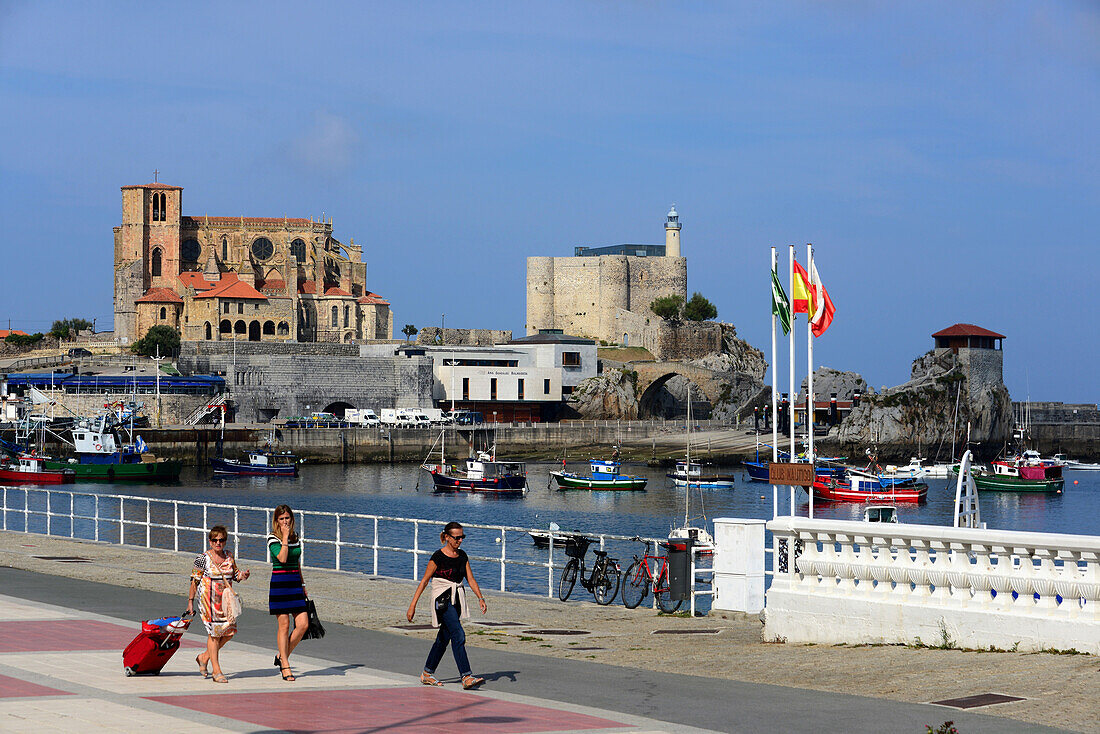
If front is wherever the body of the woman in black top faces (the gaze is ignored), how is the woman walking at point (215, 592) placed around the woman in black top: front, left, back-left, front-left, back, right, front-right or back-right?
back-right

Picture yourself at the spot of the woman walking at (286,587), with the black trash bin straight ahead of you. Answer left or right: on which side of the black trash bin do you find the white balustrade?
right

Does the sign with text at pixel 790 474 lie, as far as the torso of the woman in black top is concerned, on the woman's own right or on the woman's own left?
on the woman's own left

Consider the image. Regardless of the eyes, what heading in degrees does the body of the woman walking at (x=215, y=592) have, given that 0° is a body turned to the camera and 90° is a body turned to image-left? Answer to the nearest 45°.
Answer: approximately 315°

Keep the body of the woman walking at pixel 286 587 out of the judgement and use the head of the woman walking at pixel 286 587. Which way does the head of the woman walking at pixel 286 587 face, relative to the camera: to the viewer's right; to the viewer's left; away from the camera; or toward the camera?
toward the camera

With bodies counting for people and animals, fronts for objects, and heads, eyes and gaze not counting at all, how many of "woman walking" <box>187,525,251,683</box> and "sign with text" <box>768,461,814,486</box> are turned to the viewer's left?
0

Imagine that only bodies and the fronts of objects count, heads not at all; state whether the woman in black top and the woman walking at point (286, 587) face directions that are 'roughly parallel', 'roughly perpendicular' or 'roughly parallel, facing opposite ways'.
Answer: roughly parallel

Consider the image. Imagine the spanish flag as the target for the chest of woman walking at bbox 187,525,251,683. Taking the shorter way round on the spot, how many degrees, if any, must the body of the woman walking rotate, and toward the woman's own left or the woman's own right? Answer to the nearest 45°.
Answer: approximately 90° to the woman's own left

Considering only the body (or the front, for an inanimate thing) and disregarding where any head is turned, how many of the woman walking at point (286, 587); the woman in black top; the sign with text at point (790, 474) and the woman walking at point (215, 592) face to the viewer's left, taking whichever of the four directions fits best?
0

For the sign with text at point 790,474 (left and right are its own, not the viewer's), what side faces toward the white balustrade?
front

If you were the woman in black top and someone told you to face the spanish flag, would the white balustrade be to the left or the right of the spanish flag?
right

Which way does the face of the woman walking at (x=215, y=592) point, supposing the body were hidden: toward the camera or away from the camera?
toward the camera

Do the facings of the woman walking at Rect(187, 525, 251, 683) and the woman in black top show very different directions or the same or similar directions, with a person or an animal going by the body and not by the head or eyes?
same or similar directions

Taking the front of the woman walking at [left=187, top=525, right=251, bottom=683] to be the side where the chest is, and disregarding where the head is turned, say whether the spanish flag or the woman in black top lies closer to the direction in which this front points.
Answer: the woman in black top

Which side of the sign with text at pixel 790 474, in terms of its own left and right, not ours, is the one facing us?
front

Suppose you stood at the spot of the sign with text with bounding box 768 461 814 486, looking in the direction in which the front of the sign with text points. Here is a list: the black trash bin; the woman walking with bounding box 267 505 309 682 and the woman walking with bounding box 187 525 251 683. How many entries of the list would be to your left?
0
